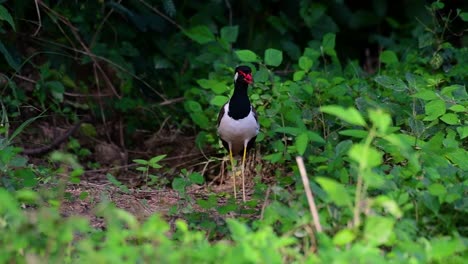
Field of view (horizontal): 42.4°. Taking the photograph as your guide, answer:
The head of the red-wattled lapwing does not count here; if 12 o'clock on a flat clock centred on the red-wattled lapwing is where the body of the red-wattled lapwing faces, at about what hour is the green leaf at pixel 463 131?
The green leaf is roughly at 10 o'clock from the red-wattled lapwing.

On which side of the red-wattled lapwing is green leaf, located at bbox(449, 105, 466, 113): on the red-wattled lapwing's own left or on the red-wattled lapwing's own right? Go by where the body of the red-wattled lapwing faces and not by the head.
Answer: on the red-wattled lapwing's own left

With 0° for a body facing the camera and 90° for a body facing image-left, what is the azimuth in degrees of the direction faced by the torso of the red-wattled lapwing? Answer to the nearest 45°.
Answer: approximately 0°
